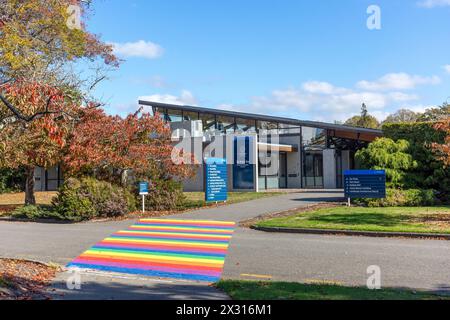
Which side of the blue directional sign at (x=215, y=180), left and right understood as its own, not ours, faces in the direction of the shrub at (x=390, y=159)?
left

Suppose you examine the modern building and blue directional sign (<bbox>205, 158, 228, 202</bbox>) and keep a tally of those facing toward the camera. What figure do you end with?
2

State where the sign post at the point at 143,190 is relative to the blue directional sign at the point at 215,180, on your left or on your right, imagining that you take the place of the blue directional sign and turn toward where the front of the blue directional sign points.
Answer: on your right

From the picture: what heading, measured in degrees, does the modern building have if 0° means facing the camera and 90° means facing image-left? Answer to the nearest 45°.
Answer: approximately 0°

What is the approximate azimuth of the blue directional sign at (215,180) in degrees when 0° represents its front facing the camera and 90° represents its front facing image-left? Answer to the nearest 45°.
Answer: approximately 0°

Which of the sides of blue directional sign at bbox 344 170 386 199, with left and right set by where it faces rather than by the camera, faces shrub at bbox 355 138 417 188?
back

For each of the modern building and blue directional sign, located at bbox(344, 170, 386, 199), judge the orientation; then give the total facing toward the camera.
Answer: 2
